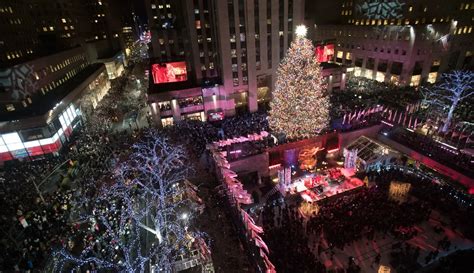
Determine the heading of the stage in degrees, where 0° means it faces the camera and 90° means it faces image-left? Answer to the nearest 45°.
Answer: approximately 315°

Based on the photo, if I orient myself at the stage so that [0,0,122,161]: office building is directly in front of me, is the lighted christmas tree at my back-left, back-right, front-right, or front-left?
front-right

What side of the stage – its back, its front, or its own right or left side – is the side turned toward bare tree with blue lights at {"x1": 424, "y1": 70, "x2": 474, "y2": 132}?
left

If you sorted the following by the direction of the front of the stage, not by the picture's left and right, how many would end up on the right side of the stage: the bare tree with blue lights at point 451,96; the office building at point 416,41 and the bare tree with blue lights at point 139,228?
1

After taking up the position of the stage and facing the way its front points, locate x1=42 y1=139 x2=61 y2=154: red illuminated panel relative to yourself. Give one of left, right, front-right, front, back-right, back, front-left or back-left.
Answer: back-right

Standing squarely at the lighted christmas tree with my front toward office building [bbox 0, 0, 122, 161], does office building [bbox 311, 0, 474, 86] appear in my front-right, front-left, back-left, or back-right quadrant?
back-right

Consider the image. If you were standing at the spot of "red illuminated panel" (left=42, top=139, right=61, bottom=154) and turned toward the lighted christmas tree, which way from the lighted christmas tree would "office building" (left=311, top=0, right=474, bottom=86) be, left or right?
left

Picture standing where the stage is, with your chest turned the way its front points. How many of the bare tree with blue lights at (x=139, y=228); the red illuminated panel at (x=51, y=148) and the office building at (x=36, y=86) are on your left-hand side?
0

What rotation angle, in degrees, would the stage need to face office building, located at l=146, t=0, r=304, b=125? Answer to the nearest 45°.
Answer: approximately 180°

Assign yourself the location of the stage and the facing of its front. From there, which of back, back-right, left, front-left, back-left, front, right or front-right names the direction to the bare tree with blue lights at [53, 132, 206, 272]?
right

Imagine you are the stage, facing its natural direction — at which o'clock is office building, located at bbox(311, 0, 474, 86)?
The office building is roughly at 8 o'clock from the stage.

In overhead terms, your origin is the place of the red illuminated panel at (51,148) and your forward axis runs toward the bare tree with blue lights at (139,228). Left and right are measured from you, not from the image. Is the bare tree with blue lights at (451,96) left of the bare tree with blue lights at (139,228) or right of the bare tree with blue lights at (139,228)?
left

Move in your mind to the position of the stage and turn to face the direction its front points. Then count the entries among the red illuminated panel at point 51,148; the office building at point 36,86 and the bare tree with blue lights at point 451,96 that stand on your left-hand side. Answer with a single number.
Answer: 1

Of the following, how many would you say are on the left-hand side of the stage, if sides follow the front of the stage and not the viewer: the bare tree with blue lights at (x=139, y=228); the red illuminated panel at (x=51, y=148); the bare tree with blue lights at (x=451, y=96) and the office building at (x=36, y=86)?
1

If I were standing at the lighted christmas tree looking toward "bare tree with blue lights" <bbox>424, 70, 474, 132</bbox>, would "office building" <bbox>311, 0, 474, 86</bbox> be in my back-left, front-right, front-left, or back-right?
front-left

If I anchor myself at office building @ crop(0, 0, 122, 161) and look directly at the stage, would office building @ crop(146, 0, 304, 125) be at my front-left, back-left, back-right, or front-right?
front-left

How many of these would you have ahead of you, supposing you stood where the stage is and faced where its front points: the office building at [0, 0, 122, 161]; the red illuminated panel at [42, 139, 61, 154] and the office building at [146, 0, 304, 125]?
0

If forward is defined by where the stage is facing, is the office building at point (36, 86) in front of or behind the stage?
behind
